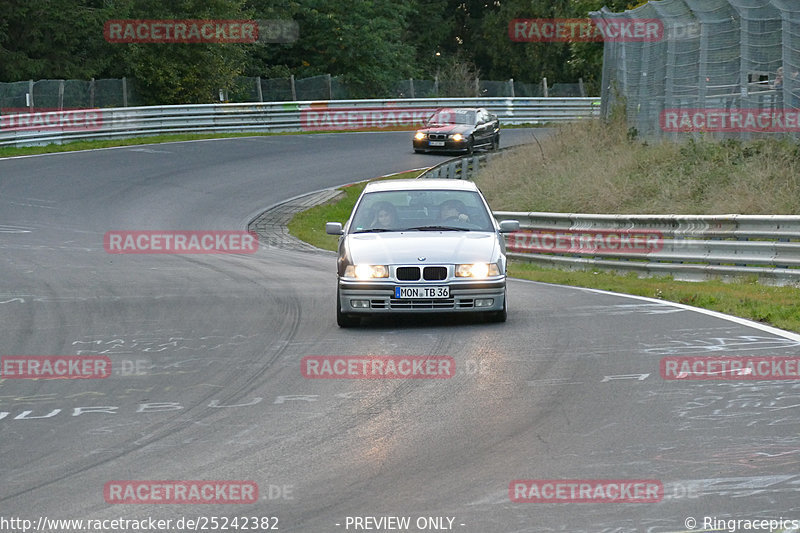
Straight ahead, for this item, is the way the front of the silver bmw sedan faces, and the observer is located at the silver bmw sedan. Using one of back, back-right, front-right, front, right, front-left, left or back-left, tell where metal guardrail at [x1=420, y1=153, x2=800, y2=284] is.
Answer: back-left

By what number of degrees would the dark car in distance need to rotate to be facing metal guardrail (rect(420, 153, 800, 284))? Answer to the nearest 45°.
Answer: approximately 45° to its left

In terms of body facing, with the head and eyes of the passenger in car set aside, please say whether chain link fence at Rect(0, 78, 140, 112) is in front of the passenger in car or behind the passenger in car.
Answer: behind

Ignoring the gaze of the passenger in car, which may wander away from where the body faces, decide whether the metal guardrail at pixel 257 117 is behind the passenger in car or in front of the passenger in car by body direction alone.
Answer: behind

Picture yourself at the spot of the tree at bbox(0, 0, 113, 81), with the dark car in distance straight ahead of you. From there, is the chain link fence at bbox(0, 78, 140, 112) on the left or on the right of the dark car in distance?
right

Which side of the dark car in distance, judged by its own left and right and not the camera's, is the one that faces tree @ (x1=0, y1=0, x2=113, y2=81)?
right

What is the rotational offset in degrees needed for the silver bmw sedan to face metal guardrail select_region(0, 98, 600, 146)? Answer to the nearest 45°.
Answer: approximately 180°

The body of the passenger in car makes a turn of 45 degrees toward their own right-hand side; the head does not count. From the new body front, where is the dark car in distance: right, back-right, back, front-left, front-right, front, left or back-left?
back-right

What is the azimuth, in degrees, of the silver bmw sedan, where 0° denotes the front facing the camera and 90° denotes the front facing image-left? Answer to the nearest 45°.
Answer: approximately 0°

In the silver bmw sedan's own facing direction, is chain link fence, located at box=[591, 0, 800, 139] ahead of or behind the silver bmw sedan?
behind

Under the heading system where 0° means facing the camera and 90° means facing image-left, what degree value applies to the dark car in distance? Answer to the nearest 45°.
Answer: approximately 45°
